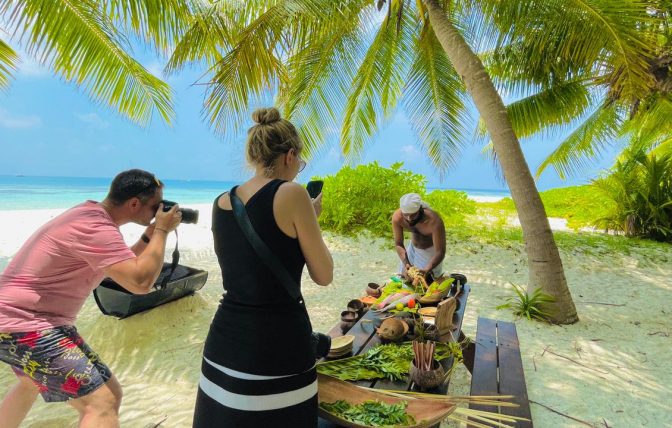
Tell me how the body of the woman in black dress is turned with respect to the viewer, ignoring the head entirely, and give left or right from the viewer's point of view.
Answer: facing away from the viewer and to the right of the viewer

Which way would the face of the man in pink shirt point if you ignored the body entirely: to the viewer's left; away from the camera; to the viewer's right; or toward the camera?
to the viewer's right

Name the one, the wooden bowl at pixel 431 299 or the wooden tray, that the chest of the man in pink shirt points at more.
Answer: the wooden bowl

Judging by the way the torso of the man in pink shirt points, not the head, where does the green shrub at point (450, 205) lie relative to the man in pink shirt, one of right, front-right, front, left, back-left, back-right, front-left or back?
front-left

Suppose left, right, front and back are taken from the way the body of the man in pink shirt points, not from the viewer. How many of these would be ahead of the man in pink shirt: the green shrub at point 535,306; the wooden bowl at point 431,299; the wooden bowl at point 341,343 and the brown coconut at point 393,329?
4

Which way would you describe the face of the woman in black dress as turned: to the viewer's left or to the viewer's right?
to the viewer's right

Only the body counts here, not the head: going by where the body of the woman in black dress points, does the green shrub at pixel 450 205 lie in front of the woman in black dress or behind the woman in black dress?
in front

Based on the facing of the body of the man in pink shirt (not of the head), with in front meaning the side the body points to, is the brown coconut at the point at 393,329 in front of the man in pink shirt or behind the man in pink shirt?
in front

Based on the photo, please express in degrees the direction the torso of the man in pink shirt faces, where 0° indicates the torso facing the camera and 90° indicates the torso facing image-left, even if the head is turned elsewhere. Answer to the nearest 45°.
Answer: approximately 270°

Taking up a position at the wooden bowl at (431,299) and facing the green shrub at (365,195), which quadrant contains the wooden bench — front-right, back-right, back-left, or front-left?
back-right
